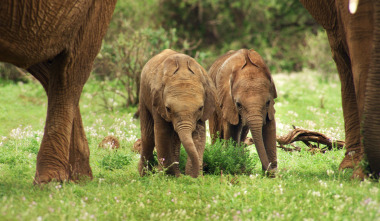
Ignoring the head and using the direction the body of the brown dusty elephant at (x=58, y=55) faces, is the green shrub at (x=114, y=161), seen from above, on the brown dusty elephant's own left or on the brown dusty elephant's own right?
on the brown dusty elephant's own right

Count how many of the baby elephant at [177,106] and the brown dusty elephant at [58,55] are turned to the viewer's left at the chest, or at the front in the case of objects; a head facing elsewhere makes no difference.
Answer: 1

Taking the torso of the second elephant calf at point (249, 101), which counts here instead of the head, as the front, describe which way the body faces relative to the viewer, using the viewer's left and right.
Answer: facing the viewer and to the right of the viewer

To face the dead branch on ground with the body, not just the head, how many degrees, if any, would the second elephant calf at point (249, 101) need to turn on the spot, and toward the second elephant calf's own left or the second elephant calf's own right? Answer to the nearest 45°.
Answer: approximately 90° to the second elephant calf's own left

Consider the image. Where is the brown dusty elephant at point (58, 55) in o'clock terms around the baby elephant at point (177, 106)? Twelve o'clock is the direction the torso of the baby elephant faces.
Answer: The brown dusty elephant is roughly at 4 o'clock from the baby elephant.

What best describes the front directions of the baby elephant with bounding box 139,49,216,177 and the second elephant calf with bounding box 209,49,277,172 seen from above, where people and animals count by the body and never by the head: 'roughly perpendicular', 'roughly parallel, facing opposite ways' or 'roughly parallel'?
roughly parallel

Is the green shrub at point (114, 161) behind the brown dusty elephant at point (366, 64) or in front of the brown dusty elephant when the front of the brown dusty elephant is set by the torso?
behind

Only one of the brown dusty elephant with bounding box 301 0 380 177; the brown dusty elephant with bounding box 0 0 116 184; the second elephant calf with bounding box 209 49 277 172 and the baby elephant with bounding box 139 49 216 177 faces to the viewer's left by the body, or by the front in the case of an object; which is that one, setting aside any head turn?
the brown dusty elephant with bounding box 0 0 116 184

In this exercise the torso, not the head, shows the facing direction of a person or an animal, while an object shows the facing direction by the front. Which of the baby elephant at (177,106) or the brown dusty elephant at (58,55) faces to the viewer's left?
the brown dusty elephant

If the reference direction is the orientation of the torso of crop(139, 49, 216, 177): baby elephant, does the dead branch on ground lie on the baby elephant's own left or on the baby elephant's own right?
on the baby elephant's own left

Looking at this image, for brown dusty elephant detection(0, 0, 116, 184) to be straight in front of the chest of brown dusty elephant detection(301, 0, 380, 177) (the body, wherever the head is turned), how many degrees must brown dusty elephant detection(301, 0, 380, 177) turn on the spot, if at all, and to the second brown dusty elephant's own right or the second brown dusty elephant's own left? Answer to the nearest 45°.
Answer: approximately 135° to the second brown dusty elephant's own right

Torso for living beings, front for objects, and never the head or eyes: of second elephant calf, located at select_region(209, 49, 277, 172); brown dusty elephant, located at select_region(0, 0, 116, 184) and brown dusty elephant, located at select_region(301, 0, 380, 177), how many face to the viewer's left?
1

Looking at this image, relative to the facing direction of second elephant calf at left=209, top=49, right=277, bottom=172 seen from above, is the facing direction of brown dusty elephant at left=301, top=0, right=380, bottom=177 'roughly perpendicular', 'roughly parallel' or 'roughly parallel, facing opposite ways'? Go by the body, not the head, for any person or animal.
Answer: roughly parallel
